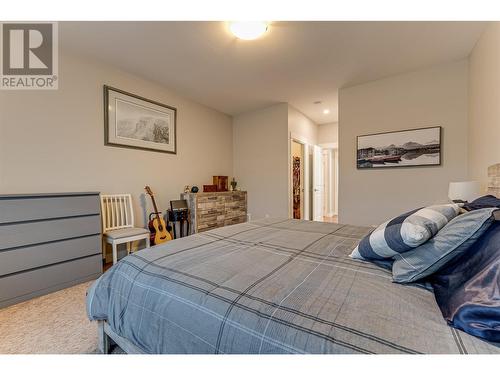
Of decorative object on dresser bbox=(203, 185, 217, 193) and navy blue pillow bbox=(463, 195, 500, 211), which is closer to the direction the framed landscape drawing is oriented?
the navy blue pillow

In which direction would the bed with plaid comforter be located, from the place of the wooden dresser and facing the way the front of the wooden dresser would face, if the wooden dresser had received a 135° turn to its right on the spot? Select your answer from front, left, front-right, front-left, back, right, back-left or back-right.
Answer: left

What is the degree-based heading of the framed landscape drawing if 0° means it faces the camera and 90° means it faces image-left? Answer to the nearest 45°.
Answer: approximately 315°

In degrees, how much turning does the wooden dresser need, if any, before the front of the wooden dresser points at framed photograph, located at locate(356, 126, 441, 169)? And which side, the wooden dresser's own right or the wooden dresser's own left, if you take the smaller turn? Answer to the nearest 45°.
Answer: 0° — it already faces it

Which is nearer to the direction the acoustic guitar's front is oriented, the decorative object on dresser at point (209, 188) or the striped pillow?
the striped pillow

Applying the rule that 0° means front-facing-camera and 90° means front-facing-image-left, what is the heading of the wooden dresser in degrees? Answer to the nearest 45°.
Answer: approximately 315°

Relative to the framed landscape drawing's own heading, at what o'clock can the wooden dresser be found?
The wooden dresser is roughly at 10 o'clock from the framed landscape drawing.

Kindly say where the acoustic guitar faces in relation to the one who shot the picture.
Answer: facing the viewer and to the right of the viewer

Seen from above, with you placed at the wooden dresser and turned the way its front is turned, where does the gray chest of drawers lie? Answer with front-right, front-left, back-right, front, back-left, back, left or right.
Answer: right

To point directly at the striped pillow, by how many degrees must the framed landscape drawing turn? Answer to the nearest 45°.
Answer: approximately 45° to its right

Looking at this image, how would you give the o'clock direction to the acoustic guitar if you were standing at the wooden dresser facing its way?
The acoustic guitar is roughly at 3 o'clock from the wooden dresser.

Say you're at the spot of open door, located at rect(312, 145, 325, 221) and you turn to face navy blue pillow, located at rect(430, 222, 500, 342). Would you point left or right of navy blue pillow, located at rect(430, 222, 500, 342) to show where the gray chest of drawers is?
right
